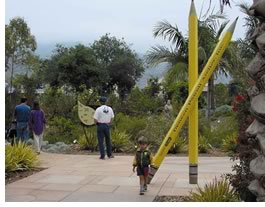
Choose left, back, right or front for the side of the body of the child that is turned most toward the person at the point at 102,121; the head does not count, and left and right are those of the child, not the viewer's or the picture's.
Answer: back

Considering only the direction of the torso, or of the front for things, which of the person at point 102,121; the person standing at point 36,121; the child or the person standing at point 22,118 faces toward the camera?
the child

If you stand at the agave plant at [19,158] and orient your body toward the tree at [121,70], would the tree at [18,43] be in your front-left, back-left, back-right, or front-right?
front-left

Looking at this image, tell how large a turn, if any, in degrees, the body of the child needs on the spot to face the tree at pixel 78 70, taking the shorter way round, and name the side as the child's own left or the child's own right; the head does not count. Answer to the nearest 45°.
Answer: approximately 180°

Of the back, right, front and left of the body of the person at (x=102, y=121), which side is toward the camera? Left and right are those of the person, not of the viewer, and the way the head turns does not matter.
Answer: back

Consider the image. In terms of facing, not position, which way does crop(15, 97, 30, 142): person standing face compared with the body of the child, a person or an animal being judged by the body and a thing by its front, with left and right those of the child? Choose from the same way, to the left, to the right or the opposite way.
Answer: the opposite way

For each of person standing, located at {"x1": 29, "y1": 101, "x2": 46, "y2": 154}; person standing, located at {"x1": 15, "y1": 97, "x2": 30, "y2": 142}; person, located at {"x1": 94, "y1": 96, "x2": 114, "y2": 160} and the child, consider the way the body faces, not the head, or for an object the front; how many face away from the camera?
3

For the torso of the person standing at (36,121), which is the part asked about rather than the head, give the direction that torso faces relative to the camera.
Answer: away from the camera

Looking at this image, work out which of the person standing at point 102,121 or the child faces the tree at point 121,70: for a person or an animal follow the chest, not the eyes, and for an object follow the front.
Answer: the person standing

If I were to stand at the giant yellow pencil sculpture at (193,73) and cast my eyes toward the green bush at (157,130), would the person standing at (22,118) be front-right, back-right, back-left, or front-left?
front-left

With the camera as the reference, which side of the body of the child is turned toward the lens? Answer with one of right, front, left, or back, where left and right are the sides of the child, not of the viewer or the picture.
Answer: front

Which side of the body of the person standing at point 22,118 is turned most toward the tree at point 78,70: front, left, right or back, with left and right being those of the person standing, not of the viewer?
front

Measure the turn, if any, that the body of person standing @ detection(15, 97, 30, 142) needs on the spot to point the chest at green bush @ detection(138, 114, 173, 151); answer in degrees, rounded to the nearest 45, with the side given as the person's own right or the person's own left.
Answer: approximately 90° to the person's own right

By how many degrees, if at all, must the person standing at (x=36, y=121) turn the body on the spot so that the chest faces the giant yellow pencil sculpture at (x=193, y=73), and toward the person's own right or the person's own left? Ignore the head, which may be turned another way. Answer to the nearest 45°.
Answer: approximately 135° to the person's own right
